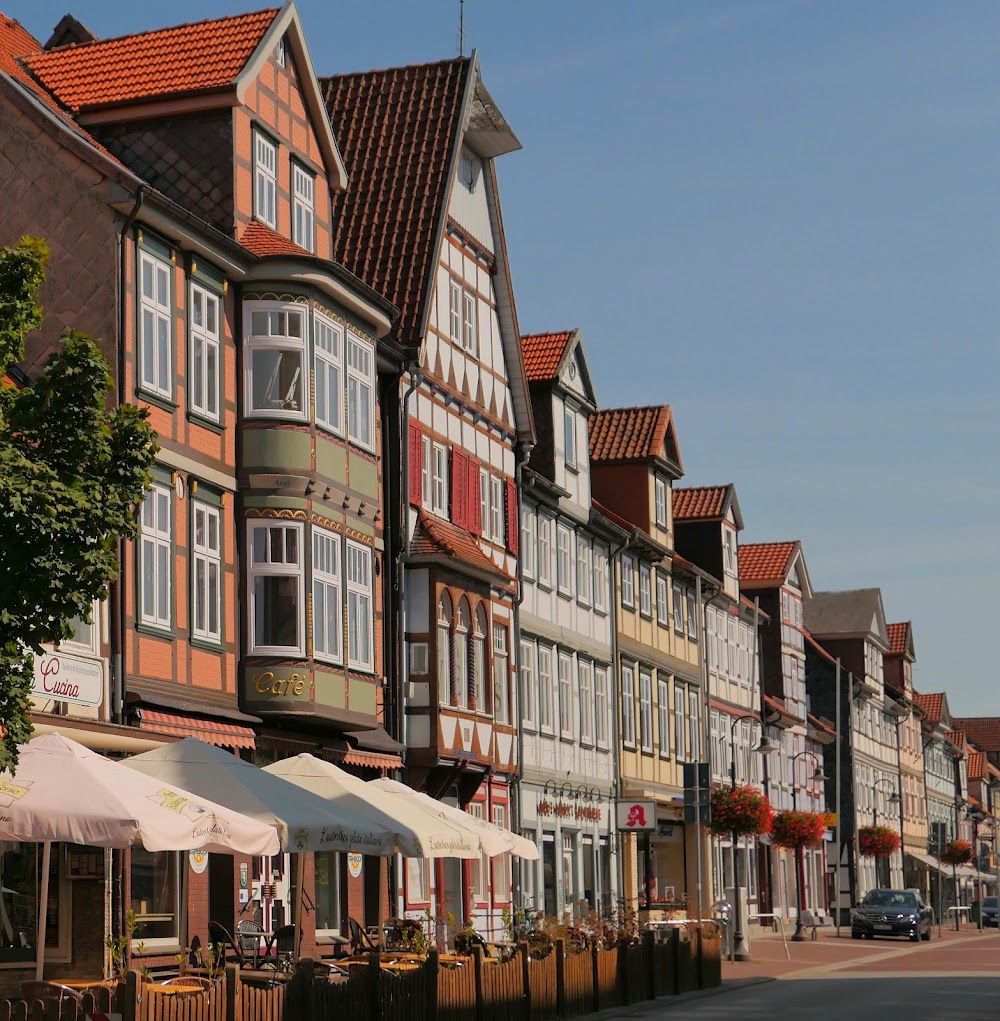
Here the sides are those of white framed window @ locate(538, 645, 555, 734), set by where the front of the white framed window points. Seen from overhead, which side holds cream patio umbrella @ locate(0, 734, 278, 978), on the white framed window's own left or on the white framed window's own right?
on the white framed window's own right

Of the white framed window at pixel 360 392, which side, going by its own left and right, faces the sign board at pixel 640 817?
left

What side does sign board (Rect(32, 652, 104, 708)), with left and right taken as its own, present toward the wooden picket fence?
front

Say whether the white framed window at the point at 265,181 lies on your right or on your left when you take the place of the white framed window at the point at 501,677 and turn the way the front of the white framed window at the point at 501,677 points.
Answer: on your right

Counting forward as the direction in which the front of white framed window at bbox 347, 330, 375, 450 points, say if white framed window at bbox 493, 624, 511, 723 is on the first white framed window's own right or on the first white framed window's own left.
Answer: on the first white framed window's own left
